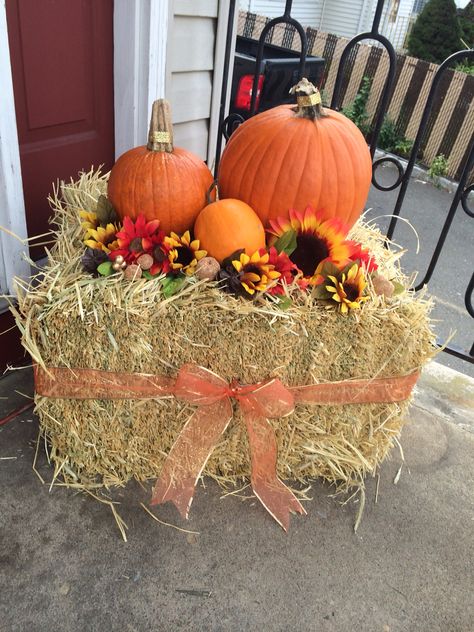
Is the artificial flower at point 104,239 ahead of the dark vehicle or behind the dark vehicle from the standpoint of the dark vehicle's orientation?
behind

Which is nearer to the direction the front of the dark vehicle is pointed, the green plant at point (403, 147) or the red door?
the green plant

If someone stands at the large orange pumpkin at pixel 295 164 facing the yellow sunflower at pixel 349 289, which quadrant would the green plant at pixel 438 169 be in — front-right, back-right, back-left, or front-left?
back-left

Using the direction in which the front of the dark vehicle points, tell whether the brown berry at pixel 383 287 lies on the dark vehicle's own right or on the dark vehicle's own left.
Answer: on the dark vehicle's own right

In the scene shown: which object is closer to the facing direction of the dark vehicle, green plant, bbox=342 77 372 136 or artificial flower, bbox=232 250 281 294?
the green plant

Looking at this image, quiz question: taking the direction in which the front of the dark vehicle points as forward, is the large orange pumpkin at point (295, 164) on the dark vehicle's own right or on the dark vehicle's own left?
on the dark vehicle's own right

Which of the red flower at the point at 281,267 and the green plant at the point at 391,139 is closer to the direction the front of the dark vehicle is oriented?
the green plant
